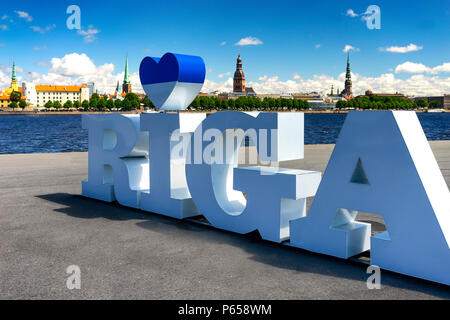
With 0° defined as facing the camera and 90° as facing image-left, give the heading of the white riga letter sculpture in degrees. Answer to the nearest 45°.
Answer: approximately 45°
